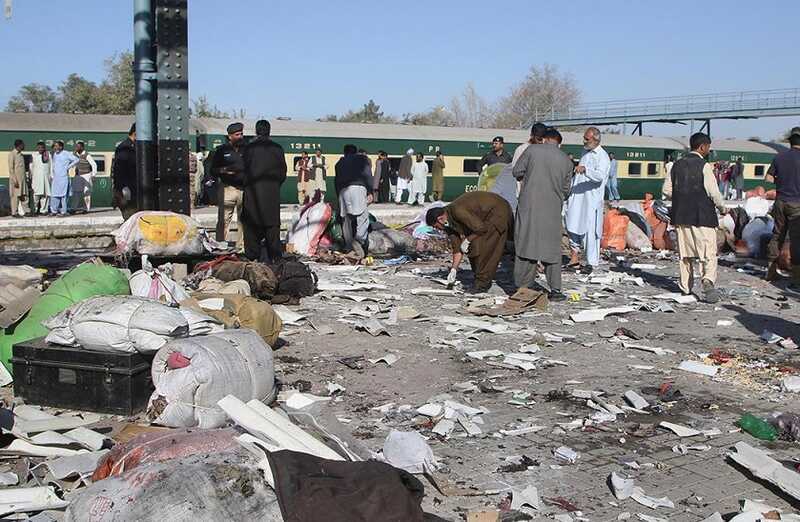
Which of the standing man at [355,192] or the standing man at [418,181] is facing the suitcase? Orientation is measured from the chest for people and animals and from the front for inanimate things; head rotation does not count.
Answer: the standing man at [418,181]

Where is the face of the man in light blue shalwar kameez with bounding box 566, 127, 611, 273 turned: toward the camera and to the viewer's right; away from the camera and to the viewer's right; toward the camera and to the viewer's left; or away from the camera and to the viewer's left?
toward the camera and to the viewer's left

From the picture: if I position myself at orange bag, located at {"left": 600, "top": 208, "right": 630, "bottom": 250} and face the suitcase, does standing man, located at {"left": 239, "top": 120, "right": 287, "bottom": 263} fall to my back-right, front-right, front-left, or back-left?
front-right

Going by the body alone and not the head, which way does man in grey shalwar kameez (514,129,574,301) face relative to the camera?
away from the camera

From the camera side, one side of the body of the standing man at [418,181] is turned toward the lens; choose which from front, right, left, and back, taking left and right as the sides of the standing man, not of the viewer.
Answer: front

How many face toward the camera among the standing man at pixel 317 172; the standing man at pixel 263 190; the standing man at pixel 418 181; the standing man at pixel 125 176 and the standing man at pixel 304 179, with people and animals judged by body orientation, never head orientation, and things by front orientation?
3

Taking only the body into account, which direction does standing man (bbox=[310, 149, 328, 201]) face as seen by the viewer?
toward the camera

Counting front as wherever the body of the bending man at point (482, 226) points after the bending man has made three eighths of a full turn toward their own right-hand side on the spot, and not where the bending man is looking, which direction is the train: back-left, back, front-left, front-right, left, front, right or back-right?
front-left

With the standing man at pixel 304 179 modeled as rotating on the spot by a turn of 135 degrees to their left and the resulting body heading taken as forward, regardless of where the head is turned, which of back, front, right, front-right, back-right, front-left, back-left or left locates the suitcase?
back-right

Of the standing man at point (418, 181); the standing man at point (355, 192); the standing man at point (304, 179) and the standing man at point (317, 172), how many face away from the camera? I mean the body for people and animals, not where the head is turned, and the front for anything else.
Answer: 1

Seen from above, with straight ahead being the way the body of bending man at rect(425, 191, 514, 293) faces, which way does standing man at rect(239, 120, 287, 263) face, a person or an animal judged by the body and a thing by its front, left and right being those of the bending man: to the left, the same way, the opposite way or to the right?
to the right

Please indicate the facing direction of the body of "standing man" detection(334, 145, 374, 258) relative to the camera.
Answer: away from the camera

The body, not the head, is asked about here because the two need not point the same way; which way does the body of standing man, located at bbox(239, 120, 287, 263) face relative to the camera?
away from the camera

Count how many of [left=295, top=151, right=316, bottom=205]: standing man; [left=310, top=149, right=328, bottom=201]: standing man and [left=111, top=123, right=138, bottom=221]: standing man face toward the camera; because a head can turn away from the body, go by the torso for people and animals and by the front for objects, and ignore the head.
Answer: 2

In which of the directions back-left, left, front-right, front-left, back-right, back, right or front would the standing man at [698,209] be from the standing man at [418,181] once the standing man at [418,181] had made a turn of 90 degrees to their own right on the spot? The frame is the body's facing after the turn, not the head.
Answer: left

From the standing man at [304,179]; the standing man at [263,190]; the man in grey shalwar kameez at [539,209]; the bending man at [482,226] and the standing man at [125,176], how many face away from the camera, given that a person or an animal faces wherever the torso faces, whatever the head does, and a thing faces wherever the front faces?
2

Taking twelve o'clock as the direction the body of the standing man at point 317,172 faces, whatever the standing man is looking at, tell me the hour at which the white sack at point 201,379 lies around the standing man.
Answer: The white sack is roughly at 12 o'clock from the standing man.
